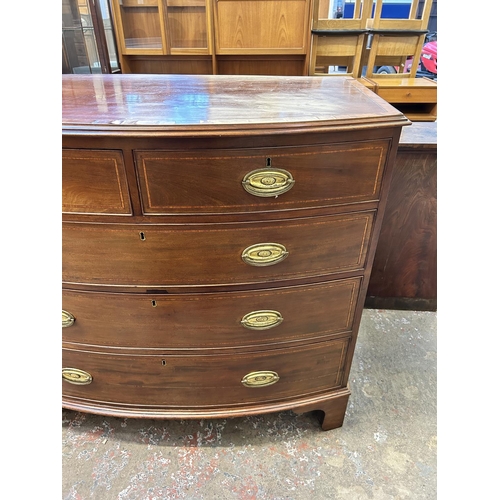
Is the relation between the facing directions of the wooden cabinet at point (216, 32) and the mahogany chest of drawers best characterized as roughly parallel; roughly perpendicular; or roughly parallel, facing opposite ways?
roughly parallel

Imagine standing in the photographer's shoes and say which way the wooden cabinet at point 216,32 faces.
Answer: facing the viewer

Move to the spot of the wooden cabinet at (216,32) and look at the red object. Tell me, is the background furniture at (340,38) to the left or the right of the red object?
right

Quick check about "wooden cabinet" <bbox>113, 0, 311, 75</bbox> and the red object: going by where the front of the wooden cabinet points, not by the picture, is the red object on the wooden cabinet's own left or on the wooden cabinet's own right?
on the wooden cabinet's own left

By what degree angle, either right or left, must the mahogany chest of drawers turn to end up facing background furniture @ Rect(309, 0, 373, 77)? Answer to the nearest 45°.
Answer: approximately 180°

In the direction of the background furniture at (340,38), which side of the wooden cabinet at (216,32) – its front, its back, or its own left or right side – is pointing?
left

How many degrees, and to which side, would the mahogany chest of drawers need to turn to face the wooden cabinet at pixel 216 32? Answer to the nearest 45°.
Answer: approximately 180°

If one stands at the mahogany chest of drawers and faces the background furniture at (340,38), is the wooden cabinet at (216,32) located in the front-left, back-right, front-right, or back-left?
front-left

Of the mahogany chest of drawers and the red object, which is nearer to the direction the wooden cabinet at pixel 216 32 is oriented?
the mahogany chest of drawers

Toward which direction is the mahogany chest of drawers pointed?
toward the camera

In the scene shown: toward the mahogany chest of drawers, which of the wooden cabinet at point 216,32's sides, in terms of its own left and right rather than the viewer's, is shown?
front

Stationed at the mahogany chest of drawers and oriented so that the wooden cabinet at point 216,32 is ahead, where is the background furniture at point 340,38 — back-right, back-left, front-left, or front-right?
front-right

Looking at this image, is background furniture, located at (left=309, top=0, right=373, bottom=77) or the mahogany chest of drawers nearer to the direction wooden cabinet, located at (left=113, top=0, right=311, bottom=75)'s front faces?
the mahogany chest of drawers

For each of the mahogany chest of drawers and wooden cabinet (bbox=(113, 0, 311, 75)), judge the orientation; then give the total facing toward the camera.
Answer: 2

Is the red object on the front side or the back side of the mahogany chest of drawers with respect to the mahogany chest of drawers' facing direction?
on the back side
